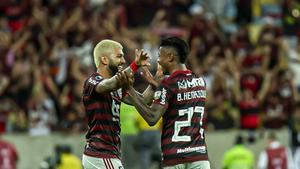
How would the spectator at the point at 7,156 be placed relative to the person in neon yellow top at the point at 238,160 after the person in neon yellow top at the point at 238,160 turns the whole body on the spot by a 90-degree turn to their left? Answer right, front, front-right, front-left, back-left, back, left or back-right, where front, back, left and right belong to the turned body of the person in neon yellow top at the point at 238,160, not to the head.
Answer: front

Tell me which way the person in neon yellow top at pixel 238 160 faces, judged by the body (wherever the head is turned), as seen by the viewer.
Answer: away from the camera

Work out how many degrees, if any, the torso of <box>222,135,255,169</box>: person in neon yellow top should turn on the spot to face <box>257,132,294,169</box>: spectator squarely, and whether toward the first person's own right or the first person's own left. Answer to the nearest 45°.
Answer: approximately 45° to the first person's own right
